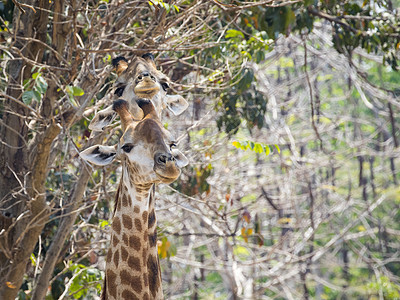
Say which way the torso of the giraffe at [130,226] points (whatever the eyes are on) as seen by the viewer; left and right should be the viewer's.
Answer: facing the viewer and to the right of the viewer
